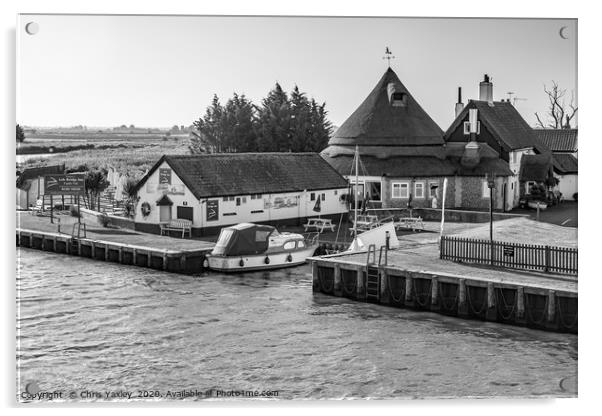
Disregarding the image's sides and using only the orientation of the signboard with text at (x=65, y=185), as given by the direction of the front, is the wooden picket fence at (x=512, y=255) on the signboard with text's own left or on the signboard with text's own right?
on the signboard with text's own left

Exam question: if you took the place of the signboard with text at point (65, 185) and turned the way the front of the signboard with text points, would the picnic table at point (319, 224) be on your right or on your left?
on your left

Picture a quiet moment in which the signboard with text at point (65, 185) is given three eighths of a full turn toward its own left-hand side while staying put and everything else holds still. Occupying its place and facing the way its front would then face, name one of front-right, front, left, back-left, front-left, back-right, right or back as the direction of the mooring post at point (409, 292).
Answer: right

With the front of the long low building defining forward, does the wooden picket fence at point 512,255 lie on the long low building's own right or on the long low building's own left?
on the long low building's own left

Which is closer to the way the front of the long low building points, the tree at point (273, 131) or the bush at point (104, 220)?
the bush

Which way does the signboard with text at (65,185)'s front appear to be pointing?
toward the camera

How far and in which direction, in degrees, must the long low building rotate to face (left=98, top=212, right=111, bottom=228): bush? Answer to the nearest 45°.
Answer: approximately 45° to its right

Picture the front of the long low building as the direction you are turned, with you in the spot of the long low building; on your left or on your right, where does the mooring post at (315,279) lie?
on your left

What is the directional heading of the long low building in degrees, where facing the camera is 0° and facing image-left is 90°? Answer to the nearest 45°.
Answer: approximately 45°
